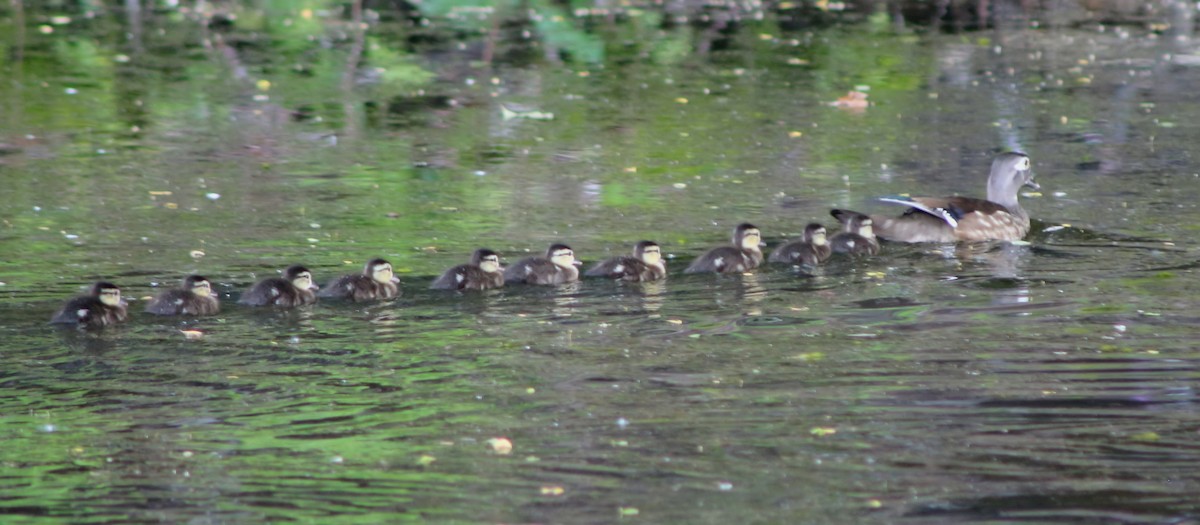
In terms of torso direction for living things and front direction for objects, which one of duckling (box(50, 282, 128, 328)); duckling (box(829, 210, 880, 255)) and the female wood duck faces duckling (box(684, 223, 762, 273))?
duckling (box(50, 282, 128, 328))

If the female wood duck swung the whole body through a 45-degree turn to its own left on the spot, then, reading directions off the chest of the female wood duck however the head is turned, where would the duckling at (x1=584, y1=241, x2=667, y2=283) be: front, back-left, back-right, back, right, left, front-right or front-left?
back

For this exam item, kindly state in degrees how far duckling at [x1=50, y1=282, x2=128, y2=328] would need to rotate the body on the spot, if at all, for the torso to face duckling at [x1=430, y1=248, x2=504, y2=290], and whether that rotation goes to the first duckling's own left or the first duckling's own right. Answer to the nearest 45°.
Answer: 0° — it already faces it

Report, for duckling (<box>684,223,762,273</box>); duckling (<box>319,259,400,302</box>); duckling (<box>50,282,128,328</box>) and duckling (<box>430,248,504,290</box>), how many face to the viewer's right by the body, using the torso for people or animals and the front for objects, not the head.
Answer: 4

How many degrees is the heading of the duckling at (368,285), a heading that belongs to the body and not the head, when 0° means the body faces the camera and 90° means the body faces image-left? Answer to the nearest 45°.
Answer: approximately 270°

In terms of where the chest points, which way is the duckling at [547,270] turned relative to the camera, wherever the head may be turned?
to the viewer's right

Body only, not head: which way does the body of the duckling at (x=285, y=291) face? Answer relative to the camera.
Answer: to the viewer's right

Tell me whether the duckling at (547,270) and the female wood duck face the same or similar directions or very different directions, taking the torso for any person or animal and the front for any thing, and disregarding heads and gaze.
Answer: same or similar directions

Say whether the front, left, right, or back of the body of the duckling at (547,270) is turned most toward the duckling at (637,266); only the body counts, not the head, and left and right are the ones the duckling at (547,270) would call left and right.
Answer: front

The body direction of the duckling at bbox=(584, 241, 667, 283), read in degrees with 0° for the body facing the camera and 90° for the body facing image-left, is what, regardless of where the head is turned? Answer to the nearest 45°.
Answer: approximately 270°

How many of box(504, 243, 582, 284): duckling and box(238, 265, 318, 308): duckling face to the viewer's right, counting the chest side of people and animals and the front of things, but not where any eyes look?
2

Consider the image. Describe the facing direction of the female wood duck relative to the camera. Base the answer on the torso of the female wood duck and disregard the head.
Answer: to the viewer's right

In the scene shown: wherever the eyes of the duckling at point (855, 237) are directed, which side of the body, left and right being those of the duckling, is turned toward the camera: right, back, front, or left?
right
